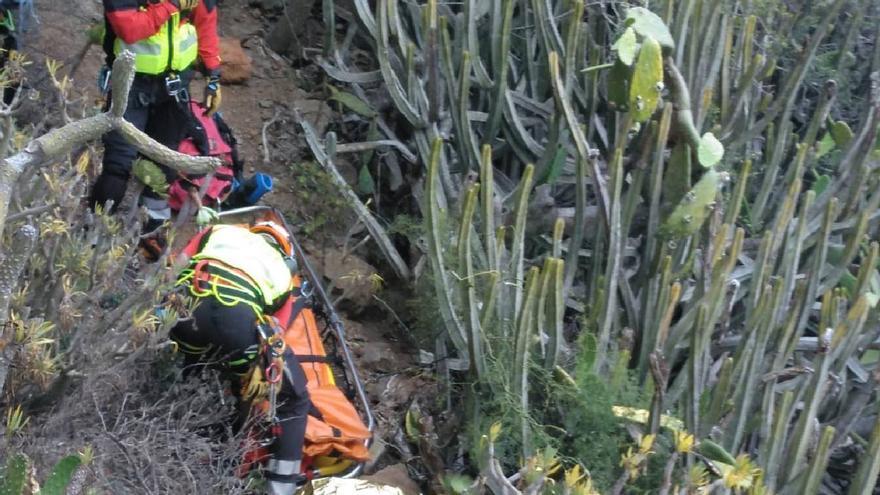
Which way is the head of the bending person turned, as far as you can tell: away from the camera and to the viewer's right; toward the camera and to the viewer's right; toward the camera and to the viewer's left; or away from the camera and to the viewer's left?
away from the camera and to the viewer's right

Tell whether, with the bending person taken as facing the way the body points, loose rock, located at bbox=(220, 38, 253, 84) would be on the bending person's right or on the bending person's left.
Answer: on the bending person's left

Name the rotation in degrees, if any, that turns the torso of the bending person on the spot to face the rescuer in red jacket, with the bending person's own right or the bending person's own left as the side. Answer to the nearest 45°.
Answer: approximately 45° to the bending person's own left

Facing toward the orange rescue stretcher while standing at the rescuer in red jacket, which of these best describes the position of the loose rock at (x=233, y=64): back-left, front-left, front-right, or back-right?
back-left

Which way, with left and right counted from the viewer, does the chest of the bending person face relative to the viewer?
facing away from the viewer and to the right of the viewer

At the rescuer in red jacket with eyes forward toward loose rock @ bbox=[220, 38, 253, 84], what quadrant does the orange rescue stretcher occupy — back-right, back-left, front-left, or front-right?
back-right
